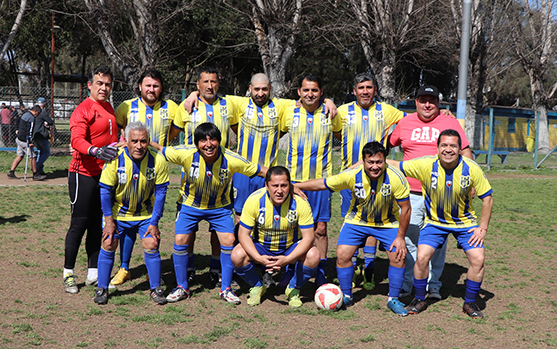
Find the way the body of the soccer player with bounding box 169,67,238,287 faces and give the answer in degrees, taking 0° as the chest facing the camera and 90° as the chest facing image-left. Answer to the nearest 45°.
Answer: approximately 0°

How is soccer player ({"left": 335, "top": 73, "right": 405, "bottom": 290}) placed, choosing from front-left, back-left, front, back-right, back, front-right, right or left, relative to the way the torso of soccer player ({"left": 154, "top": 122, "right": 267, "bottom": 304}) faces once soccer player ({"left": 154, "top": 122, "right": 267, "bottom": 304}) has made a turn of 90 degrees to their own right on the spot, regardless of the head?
back

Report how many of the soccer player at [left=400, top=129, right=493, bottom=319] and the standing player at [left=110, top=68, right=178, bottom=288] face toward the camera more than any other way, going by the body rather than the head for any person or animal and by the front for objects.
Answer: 2

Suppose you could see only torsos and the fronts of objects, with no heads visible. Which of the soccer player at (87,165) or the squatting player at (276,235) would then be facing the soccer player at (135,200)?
the soccer player at (87,165)

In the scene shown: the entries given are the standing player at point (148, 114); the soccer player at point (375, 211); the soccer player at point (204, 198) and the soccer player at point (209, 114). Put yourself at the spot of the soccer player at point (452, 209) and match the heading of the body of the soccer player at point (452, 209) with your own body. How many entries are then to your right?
4

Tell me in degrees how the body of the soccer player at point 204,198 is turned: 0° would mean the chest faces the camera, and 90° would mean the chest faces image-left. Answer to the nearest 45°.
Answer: approximately 0°

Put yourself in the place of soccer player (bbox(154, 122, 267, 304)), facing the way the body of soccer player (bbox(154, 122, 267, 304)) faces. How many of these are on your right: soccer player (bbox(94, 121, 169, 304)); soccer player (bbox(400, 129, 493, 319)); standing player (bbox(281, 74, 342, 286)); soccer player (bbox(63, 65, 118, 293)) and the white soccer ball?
2

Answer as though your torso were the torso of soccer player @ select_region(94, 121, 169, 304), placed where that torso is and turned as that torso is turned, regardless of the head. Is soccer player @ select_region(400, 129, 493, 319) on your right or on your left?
on your left
